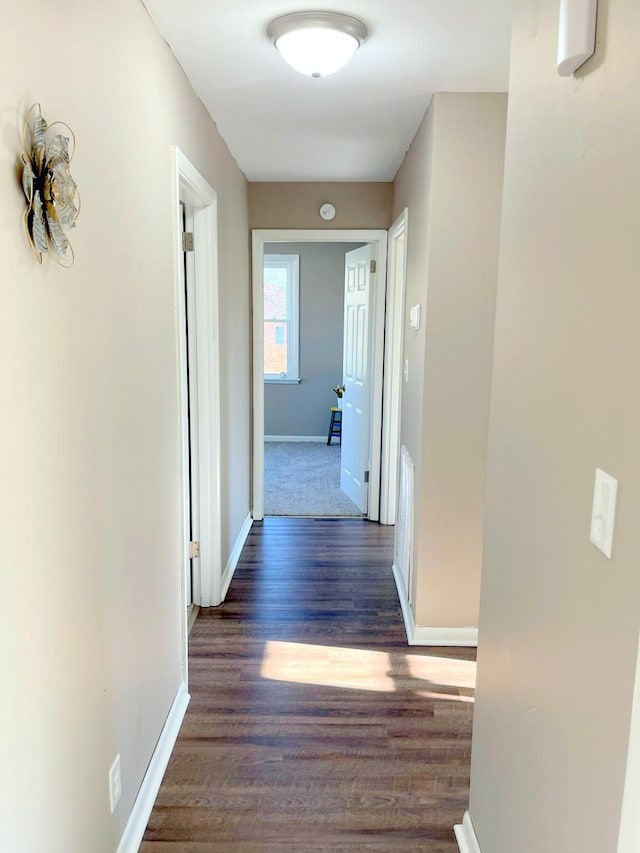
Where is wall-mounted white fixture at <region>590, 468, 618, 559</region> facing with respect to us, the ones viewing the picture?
facing the viewer and to the left of the viewer

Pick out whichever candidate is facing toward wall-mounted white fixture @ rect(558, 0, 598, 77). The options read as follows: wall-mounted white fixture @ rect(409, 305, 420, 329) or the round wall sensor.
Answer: the round wall sensor

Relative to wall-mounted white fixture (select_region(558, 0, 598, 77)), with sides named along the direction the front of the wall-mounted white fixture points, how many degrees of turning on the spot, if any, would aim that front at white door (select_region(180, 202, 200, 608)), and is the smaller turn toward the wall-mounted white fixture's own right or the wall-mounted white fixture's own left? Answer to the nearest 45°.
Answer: approximately 90° to the wall-mounted white fixture's own right

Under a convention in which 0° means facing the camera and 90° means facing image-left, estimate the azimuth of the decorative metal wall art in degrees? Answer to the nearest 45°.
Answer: approximately 315°

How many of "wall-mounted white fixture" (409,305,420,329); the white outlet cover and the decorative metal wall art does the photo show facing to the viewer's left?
1

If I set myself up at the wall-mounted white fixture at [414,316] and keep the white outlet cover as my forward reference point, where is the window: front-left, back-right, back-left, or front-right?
back-right

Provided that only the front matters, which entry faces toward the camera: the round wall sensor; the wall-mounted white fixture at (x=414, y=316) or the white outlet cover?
the round wall sensor

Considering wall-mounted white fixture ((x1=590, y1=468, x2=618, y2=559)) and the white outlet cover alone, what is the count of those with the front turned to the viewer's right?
1

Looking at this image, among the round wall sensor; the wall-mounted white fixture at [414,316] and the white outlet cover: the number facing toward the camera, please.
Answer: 1

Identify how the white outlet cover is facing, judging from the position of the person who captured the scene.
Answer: facing to the right of the viewer

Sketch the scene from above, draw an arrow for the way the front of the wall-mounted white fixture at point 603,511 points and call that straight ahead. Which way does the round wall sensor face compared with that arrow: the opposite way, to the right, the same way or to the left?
to the left

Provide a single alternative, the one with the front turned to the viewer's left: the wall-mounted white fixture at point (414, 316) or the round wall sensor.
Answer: the wall-mounted white fixture

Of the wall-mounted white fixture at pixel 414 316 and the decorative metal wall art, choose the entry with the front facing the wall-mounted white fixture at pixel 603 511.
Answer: the decorative metal wall art

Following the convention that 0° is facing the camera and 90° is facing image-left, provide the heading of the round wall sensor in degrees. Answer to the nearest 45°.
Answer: approximately 0°

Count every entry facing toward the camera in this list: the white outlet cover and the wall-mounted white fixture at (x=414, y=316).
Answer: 0

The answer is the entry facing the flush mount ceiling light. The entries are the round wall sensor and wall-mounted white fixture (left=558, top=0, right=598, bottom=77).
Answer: the round wall sensor

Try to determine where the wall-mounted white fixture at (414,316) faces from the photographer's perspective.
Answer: facing to the left of the viewer
